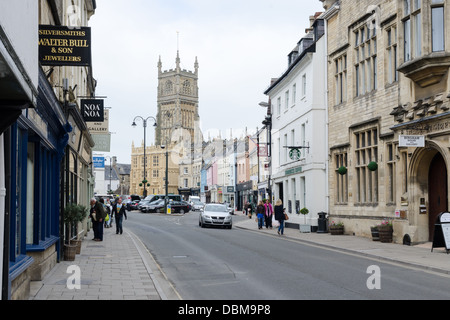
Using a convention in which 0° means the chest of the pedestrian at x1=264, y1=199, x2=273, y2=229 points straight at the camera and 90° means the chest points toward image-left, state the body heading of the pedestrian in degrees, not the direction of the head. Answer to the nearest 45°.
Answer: approximately 0°

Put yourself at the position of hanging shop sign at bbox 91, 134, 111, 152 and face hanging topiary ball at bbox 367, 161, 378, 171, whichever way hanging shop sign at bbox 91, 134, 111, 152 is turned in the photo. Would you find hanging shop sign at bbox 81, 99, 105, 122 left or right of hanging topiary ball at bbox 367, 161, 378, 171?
right

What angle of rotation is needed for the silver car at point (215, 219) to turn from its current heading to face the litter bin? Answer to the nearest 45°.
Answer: approximately 45° to its left

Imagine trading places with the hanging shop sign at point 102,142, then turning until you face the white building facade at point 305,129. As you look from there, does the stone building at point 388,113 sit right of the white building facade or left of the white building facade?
right

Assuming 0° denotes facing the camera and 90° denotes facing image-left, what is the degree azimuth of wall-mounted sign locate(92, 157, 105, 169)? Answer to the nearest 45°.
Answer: approximately 0°

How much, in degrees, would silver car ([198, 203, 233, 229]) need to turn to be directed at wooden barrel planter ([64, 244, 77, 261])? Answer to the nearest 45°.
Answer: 0° — it already faces it

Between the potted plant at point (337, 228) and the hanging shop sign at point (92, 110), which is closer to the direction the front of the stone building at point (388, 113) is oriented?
the hanging shop sign

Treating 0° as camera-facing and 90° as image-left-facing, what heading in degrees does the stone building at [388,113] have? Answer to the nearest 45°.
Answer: approximately 45°
